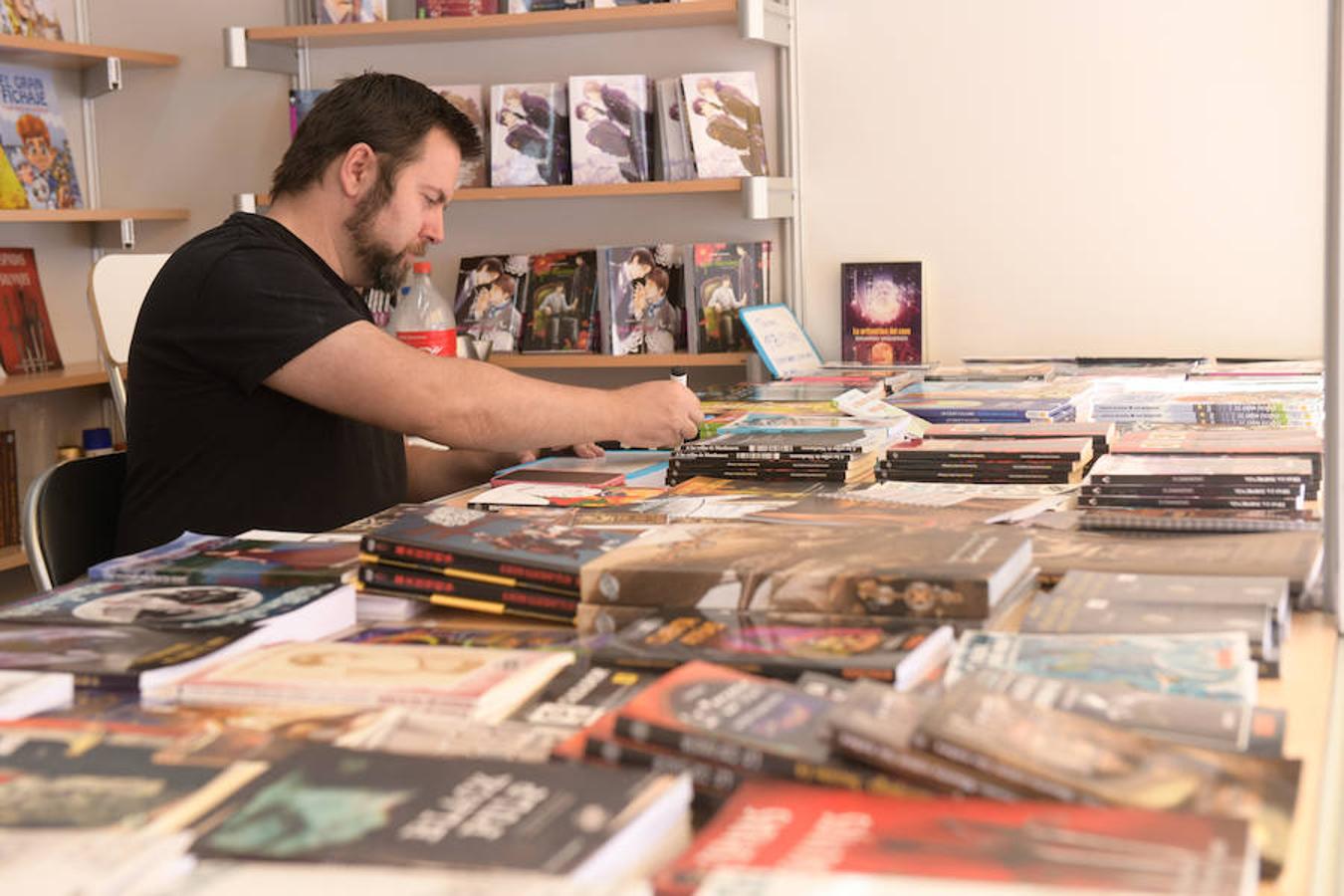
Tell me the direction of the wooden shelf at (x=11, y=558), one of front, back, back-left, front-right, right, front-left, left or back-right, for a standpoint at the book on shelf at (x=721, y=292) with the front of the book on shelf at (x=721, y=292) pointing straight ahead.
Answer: right

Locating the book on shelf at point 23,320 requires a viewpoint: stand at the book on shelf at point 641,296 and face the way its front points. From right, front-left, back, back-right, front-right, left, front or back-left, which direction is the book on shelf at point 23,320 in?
right

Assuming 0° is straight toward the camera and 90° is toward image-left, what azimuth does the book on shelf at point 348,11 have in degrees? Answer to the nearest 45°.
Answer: approximately 0°

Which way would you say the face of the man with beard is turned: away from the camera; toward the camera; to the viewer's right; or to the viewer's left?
to the viewer's right

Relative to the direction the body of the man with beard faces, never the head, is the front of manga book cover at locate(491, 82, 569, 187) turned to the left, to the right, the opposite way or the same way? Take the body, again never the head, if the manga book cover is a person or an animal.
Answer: to the right

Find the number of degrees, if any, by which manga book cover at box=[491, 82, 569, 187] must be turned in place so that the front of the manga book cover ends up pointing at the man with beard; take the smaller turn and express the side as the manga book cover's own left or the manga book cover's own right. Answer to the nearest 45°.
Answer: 0° — it already faces them

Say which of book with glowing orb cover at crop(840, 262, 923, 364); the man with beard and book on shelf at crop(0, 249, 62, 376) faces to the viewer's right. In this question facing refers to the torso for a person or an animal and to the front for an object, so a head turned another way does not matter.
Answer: the man with beard
